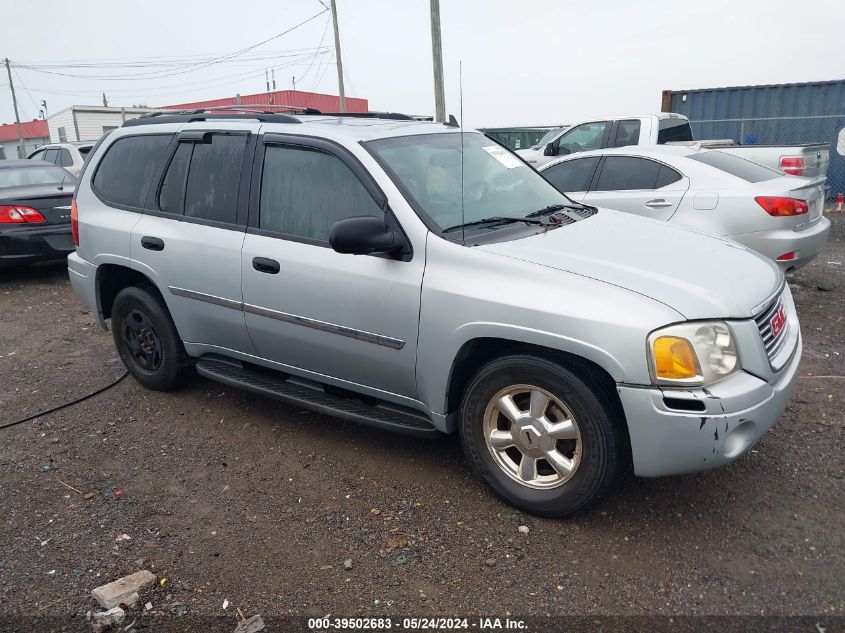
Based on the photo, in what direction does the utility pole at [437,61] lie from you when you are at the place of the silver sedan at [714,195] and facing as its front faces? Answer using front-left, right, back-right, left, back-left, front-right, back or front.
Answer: front

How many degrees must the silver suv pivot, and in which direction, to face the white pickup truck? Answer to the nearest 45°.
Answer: approximately 135° to its left

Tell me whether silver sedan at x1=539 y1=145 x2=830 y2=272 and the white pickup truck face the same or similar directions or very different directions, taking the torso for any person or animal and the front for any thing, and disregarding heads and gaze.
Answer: same or similar directions

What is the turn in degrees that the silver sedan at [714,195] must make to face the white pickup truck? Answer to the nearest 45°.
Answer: approximately 45° to its right

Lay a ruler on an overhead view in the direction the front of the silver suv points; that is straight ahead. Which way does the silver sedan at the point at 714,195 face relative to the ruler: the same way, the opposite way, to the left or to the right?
the opposite way

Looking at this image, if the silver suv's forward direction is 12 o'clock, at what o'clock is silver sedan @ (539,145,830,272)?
The silver sedan is roughly at 9 o'clock from the silver suv.

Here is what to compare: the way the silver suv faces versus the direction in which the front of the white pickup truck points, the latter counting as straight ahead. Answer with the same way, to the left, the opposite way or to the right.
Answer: the opposite way

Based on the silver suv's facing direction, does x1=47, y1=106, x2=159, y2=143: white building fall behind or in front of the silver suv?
behind

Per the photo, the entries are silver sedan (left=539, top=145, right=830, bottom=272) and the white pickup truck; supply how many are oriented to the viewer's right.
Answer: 0

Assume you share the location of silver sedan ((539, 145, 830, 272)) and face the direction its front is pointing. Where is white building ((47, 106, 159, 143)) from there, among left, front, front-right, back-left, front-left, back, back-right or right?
front

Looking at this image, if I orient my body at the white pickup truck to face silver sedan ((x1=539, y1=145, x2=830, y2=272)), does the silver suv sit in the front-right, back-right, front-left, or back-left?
front-right

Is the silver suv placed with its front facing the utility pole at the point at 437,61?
no

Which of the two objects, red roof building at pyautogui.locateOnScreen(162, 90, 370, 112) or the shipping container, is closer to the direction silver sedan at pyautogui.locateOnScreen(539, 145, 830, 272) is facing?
the red roof building

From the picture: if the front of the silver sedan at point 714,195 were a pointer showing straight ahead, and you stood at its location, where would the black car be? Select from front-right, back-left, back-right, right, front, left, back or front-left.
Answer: front-left

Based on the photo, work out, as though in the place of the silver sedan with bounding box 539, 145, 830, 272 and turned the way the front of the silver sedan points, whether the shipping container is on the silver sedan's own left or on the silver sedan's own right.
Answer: on the silver sedan's own right

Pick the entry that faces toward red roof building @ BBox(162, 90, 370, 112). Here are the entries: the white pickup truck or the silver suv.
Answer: the white pickup truck

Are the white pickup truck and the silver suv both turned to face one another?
no

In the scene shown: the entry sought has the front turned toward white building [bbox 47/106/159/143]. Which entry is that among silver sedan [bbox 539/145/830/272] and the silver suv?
the silver sedan

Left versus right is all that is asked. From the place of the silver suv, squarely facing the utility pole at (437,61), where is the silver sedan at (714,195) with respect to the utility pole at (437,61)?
right
